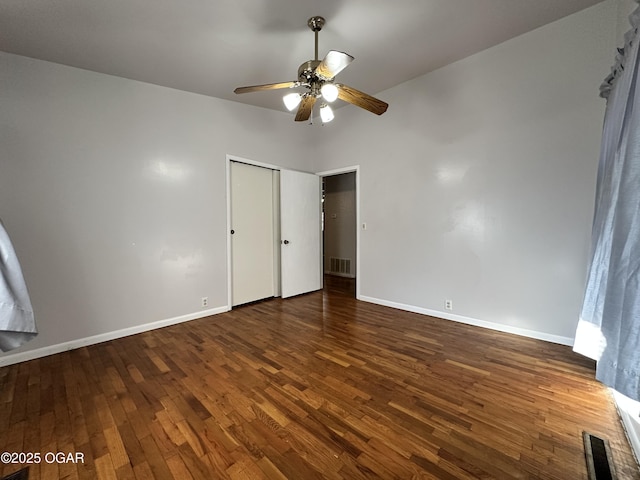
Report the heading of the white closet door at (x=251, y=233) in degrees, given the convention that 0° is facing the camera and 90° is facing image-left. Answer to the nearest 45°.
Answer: approximately 315°

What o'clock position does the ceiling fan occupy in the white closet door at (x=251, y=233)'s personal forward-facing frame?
The ceiling fan is roughly at 1 o'clock from the white closet door.
